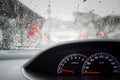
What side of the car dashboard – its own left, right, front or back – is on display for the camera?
front
